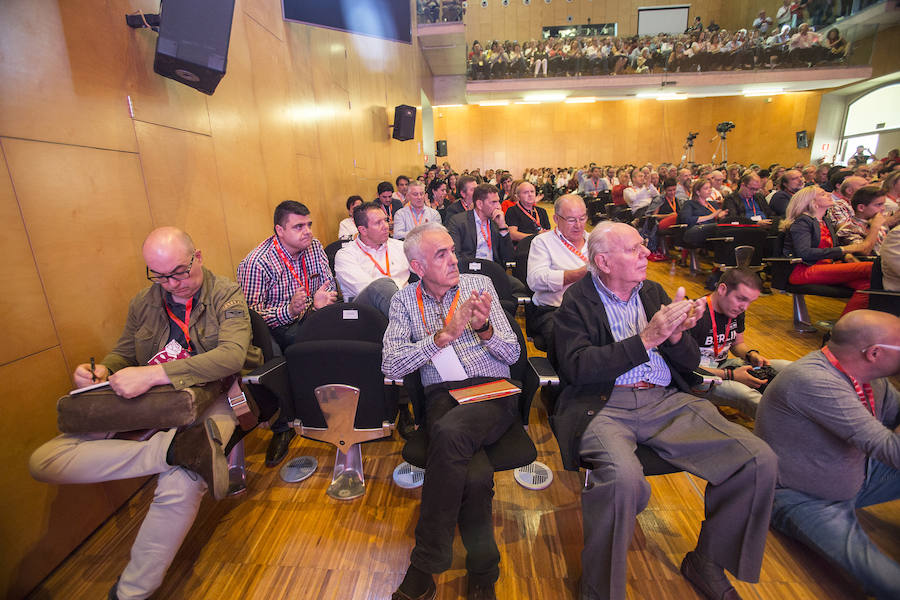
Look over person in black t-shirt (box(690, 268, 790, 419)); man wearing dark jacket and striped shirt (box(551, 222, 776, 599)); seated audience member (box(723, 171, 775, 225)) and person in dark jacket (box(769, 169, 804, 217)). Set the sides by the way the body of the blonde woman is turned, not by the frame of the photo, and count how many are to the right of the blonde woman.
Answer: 2

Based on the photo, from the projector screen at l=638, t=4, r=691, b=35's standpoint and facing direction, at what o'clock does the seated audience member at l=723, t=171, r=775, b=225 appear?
The seated audience member is roughly at 12 o'clock from the projector screen.

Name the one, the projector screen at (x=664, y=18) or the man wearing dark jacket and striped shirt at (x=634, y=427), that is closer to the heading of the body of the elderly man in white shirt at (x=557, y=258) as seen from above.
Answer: the man wearing dark jacket and striped shirt

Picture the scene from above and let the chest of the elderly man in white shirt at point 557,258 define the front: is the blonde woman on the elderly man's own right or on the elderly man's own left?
on the elderly man's own left

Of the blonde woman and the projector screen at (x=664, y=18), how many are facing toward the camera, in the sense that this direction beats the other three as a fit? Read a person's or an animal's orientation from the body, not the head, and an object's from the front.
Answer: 1

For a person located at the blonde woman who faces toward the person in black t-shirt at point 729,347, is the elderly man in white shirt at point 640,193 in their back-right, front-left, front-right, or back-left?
back-right

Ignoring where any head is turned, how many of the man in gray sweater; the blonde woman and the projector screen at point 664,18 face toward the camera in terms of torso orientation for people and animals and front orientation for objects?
1

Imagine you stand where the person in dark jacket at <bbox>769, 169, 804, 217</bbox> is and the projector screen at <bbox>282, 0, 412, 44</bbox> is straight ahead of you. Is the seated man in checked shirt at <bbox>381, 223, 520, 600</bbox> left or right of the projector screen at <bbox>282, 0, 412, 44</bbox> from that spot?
left

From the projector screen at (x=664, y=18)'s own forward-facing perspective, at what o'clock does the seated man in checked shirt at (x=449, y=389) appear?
The seated man in checked shirt is roughly at 12 o'clock from the projector screen.

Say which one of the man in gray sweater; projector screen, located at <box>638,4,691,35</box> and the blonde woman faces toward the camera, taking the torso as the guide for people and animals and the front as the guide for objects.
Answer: the projector screen

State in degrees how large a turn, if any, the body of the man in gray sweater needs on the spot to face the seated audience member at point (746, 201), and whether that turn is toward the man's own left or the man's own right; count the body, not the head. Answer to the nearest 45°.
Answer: approximately 90° to the man's own left
